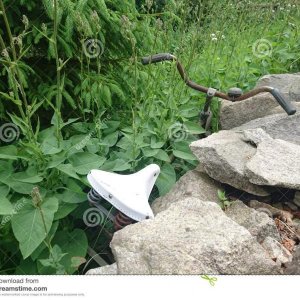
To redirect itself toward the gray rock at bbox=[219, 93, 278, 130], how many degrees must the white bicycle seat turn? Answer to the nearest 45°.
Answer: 0° — it already faces it

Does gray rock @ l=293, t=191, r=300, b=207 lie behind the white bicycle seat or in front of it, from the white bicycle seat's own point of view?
in front

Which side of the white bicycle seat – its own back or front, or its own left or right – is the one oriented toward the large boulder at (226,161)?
front

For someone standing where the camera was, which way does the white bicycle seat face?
facing away from the viewer and to the right of the viewer

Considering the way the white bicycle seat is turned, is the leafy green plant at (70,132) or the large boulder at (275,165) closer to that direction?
the large boulder

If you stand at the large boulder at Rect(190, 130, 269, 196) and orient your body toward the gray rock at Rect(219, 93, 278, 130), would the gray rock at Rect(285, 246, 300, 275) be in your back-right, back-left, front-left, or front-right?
back-right
